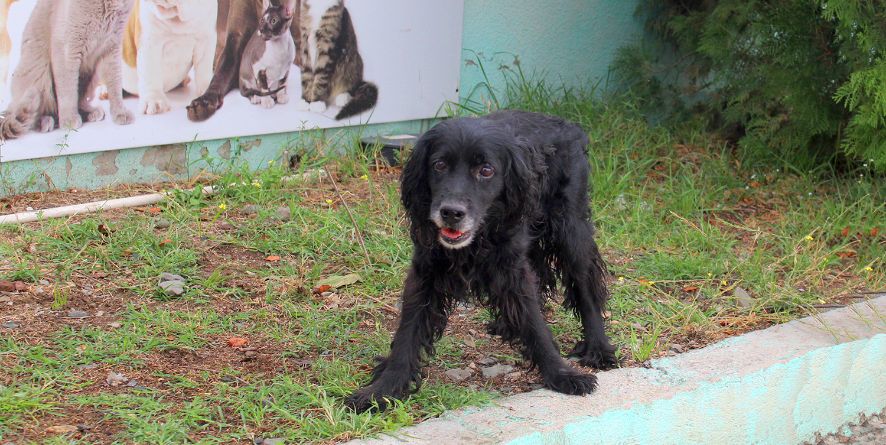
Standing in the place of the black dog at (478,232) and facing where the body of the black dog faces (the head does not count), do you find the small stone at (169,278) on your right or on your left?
on your right

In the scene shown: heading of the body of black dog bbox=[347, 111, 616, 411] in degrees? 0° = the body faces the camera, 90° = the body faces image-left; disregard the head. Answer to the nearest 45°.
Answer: approximately 45°

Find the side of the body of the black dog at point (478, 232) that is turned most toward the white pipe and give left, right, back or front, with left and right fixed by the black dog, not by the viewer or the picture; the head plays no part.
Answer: right

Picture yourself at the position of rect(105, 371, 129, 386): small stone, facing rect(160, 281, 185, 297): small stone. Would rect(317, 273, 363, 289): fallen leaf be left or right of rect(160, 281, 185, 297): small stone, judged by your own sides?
right

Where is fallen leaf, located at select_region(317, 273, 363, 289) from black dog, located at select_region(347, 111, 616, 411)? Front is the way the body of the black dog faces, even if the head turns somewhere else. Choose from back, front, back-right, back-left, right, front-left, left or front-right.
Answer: right

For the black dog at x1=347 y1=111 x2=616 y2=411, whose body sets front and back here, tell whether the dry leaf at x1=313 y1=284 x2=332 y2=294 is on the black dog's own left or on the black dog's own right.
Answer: on the black dog's own right

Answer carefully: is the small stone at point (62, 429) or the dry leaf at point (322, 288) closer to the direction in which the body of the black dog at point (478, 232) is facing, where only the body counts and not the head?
the small stone

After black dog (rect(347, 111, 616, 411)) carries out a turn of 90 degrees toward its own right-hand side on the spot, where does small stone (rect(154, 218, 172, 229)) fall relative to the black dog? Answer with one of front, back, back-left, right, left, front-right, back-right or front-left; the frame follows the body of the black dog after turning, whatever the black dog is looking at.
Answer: front
